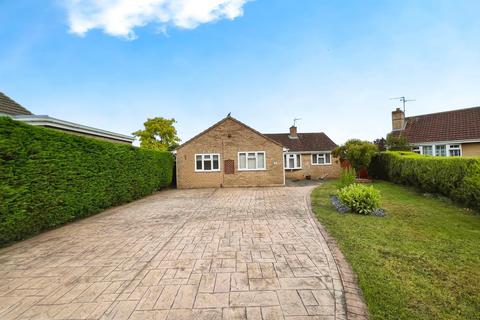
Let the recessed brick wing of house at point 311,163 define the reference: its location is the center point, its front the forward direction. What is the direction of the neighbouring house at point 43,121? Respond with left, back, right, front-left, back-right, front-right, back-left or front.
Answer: front-right

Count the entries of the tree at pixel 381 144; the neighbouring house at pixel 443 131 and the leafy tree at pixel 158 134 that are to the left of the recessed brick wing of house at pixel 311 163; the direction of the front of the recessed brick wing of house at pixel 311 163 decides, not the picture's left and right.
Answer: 2

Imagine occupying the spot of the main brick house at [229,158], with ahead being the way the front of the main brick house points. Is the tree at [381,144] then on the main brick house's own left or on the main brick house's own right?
on the main brick house's own left

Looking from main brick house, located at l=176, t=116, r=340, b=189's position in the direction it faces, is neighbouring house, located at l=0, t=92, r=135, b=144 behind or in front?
in front

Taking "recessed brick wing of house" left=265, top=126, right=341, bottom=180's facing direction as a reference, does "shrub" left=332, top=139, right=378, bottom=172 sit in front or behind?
in front

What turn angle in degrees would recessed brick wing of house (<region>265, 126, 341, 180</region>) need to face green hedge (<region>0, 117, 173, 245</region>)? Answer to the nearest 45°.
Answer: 0° — it already faces it

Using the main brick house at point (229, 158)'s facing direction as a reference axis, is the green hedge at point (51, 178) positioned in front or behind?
in front

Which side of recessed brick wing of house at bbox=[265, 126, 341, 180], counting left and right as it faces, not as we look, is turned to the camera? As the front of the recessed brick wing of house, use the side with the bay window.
front

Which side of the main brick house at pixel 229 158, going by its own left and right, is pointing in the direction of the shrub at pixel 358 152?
left

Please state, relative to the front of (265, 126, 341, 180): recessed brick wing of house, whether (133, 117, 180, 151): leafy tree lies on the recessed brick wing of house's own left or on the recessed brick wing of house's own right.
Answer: on the recessed brick wing of house's own right

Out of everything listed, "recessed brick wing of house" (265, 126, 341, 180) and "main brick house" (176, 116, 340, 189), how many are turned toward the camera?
2

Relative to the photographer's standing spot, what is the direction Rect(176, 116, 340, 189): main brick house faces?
facing the viewer

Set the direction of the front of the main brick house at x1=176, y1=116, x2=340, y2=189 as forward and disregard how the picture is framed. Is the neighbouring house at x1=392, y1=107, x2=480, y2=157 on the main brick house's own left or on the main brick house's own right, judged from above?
on the main brick house's own left
